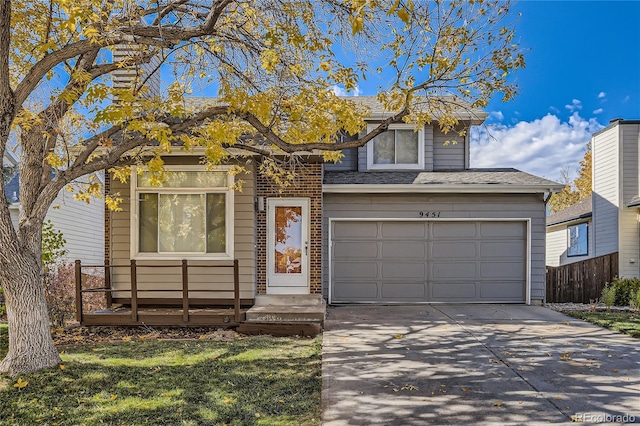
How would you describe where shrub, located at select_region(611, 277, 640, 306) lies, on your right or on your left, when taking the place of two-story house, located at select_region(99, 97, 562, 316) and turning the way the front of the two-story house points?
on your left

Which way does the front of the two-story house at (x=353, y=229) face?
toward the camera

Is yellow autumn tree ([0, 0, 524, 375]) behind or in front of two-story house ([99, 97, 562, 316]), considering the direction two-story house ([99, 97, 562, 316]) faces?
in front

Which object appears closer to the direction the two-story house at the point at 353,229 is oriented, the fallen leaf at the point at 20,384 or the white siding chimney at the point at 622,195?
the fallen leaf
